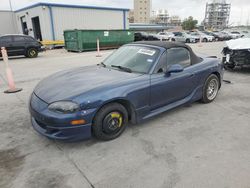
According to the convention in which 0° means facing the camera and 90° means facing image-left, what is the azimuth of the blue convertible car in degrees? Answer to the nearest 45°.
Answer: approximately 45°

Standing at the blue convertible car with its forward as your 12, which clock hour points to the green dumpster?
The green dumpster is roughly at 4 o'clock from the blue convertible car.

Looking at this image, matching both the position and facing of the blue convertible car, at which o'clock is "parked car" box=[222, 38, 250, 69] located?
The parked car is roughly at 6 o'clock from the blue convertible car.

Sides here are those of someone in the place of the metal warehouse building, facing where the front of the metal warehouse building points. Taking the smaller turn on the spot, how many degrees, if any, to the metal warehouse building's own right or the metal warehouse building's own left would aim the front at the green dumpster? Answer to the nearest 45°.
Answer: approximately 45° to the metal warehouse building's own left

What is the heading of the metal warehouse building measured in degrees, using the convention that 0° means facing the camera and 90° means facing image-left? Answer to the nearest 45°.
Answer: approximately 45°

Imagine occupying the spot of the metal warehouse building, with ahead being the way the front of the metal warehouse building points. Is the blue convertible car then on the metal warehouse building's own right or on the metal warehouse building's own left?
on the metal warehouse building's own left

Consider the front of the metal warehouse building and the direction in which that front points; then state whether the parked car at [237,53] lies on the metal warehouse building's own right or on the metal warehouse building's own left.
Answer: on the metal warehouse building's own left
